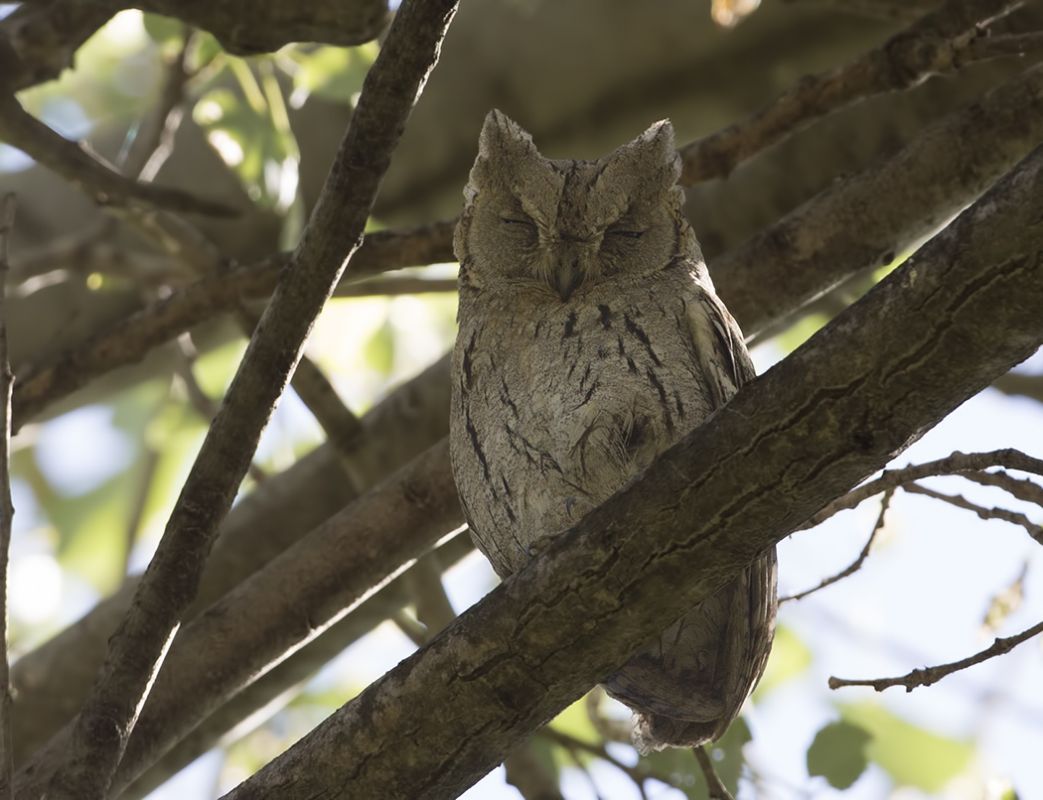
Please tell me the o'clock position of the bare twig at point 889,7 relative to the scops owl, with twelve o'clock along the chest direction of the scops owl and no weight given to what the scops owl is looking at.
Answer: The bare twig is roughly at 8 o'clock from the scops owl.

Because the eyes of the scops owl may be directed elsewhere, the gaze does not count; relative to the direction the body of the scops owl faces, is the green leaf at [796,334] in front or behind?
behind

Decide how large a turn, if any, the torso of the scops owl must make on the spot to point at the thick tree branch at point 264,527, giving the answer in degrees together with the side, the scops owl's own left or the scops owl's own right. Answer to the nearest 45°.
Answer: approximately 135° to the scops owl's own right

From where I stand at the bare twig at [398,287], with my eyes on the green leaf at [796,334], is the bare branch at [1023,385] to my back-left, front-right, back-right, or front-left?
front-right

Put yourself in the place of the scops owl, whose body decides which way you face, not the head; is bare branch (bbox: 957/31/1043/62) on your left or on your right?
on your left

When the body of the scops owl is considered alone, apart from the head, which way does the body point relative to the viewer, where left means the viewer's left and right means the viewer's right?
facing the viewer
